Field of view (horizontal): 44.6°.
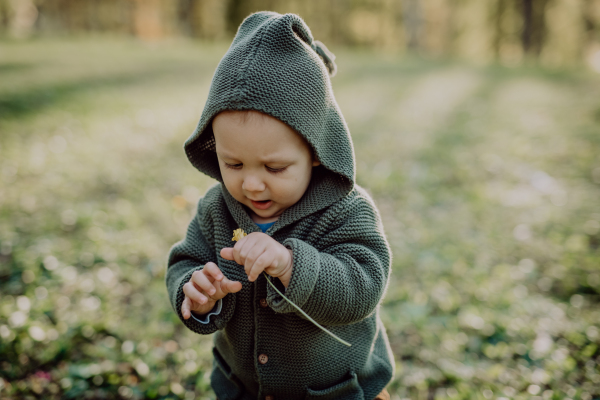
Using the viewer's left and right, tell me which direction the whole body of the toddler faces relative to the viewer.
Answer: facing the viewer and to the left of the viewer

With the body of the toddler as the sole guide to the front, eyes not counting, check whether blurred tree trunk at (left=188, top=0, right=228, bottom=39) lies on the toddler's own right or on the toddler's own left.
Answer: on the toddler's own right

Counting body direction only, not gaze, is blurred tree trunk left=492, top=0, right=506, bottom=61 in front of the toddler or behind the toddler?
behind

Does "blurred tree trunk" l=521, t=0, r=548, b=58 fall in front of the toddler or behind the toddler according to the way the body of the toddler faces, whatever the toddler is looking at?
behind

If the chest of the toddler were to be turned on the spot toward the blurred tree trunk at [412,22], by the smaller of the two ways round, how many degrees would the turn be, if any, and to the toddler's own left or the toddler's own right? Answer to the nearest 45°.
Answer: approximately 135° to the toddler's own right

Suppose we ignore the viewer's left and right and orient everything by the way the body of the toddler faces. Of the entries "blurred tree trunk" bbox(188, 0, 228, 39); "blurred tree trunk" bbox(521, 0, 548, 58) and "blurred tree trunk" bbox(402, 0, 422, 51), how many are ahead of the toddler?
0
